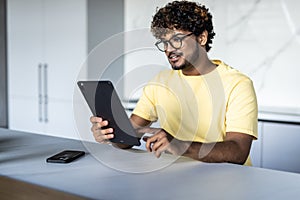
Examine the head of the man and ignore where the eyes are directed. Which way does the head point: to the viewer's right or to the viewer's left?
to the viewer's left

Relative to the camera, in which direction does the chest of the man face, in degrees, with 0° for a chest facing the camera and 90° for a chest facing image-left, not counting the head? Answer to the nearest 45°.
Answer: approximately 45°

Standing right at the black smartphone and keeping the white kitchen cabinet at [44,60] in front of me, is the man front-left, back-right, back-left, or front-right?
front-right

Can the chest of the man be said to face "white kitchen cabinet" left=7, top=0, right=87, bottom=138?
no
